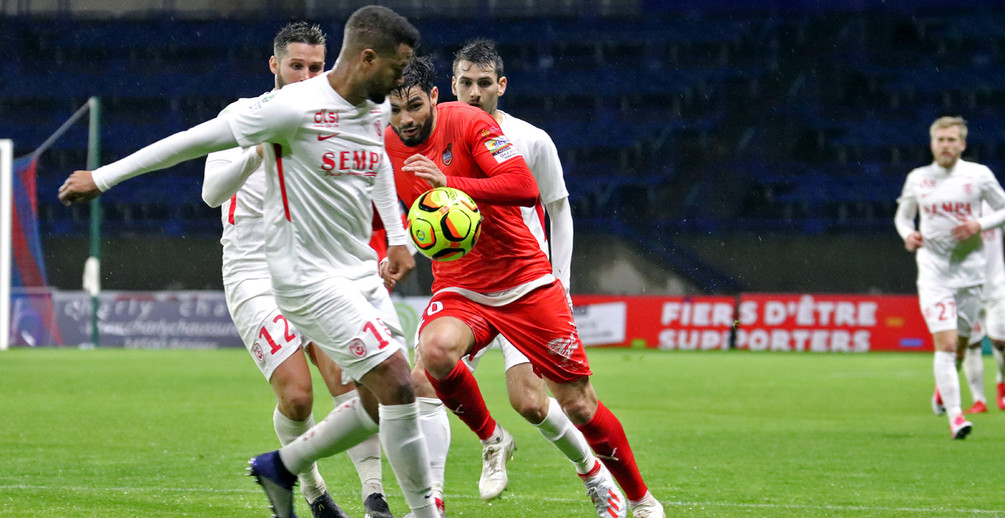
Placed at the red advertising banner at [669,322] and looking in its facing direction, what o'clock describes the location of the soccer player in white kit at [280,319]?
The soccer player in white kit is roughly at 12 o'clock from the red advertising banner.

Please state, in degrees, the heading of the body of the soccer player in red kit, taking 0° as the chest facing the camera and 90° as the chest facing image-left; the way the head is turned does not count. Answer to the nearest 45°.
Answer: approximately 45°

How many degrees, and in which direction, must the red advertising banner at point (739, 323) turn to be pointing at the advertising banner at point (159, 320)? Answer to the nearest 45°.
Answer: approximately 90° to its right

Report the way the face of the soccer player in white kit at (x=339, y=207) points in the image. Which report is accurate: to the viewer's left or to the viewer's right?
to the viewer's right

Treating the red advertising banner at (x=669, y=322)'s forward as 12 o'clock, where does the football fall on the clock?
The football is roughly at 12 o'clock from the red advertising banner.

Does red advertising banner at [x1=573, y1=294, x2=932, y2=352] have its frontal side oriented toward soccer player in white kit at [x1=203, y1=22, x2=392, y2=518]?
yes

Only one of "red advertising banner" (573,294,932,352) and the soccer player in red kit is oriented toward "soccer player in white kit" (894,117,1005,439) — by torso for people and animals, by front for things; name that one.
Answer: the red advertising banner
